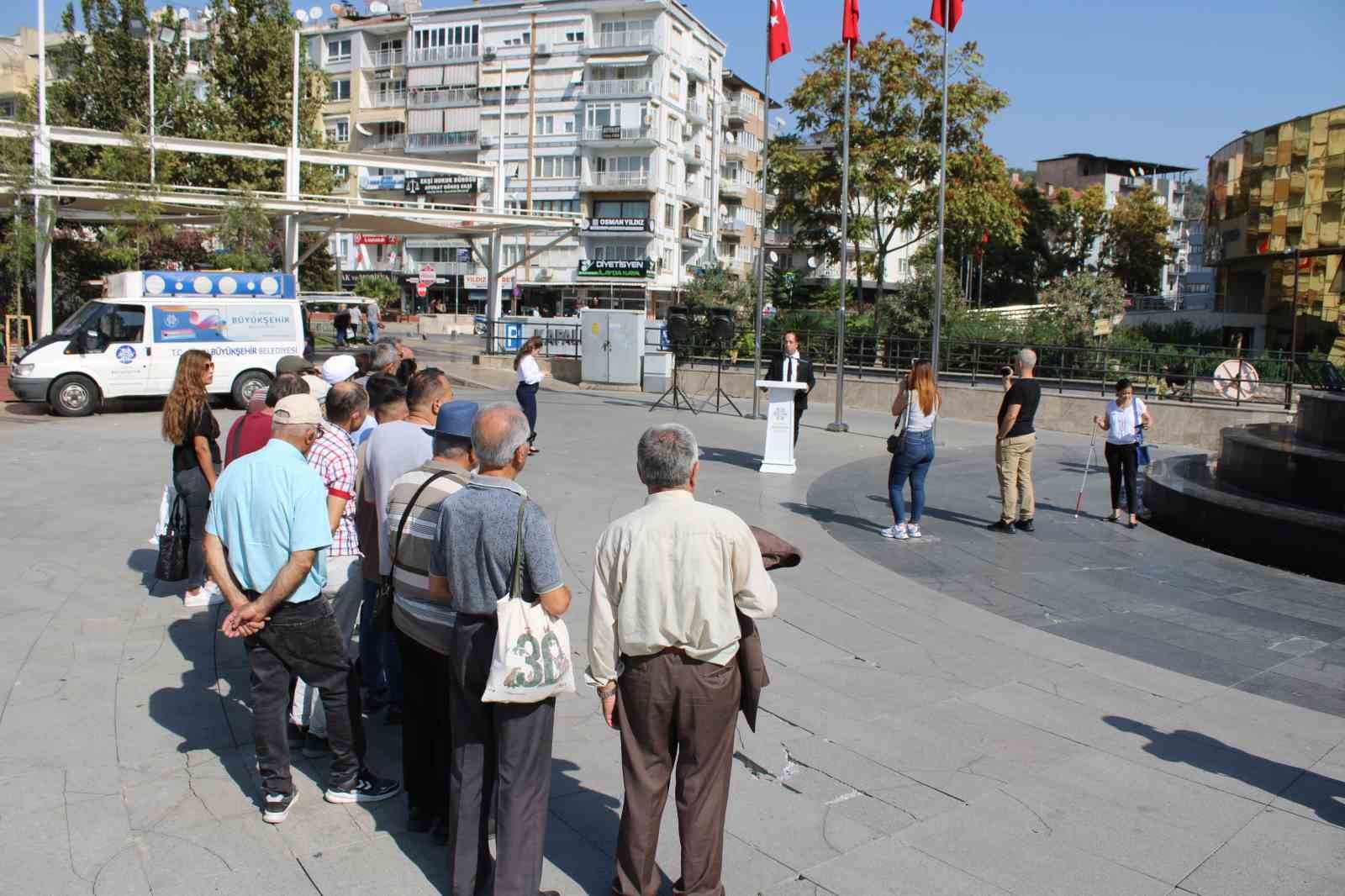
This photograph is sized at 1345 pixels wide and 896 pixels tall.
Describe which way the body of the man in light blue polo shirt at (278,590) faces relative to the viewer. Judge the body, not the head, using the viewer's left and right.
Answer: facing away from the viewer and to the right of the viewer

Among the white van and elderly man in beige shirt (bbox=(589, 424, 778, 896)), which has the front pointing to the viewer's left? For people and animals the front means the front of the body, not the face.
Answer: the white van

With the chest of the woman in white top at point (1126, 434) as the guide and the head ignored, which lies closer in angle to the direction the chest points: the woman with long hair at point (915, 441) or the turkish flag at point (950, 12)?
the woman with long hair

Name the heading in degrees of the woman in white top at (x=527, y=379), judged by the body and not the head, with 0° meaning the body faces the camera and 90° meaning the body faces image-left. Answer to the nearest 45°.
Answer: approximately 270°

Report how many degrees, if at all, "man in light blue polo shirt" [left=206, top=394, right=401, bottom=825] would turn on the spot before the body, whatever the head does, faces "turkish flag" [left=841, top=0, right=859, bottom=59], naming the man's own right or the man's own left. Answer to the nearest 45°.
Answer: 0° — they already face it

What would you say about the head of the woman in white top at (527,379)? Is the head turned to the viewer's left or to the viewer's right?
to the viewer's right

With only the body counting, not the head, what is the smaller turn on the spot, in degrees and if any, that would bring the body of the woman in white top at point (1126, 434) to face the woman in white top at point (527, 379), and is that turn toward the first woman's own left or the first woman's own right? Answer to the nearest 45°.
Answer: approximately 90° to the first woman's own right

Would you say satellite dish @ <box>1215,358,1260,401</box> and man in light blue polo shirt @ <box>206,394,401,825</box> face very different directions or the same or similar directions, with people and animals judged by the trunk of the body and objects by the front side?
very different directions

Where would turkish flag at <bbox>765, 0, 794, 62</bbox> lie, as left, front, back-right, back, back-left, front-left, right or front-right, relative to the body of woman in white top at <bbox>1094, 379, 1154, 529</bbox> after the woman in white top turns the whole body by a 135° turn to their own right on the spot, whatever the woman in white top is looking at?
front
